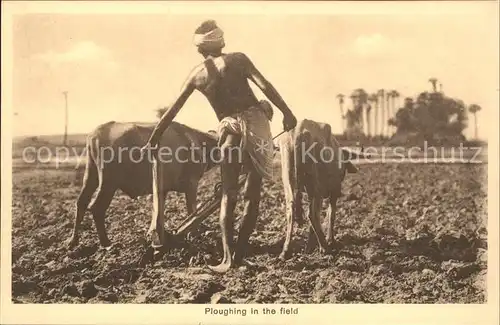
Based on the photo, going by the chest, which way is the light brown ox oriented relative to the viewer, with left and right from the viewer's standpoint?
facing away from the viewer and to the right of the viewer

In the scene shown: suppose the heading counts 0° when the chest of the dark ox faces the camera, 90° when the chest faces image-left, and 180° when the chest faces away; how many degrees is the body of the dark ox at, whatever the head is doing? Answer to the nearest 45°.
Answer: approximately 270°
